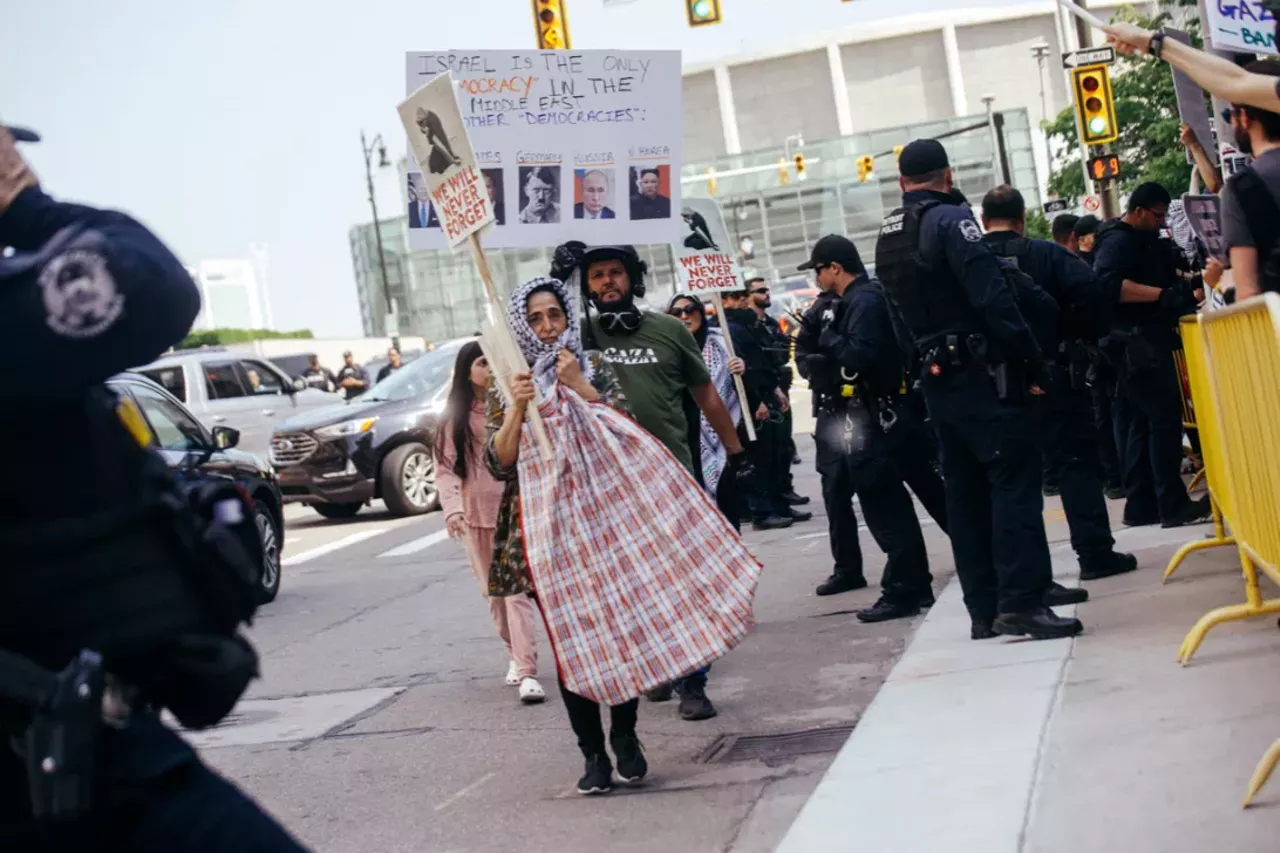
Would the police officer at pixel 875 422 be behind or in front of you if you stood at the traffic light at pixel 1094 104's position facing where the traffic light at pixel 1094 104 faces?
in front

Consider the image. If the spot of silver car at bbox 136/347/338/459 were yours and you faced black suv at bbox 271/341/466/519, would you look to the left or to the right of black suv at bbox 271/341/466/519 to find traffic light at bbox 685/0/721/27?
left

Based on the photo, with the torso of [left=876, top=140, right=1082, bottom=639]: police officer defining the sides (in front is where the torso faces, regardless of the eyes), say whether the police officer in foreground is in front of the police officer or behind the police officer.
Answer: behind

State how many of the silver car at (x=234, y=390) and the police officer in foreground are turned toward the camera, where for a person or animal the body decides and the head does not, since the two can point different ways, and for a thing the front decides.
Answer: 0

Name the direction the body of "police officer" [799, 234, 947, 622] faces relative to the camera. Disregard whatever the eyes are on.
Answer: to the viewer's left
